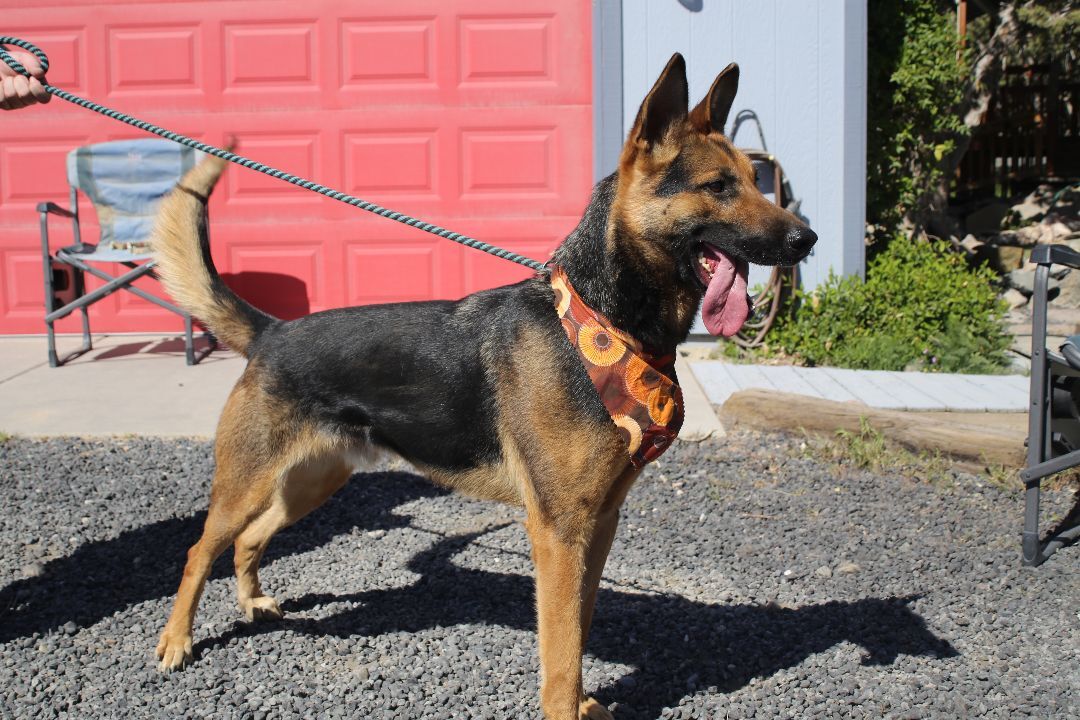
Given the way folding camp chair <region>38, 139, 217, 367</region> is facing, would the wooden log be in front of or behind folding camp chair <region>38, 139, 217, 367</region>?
in front

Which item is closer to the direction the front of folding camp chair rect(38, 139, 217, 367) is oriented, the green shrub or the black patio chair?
the black patio chair

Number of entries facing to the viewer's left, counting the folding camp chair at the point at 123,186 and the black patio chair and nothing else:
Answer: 1

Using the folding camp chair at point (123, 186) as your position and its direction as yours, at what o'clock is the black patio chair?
The black patio chair is roughly at 11 o'clock from the folding camp chair.

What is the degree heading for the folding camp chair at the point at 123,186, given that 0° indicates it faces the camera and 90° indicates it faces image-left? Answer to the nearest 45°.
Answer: approximately 0°

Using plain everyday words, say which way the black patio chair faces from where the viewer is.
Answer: facing to the left of the viewer

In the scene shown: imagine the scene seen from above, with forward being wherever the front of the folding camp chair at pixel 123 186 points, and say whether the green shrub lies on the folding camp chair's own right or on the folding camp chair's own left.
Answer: on the folding camp chair's own left
